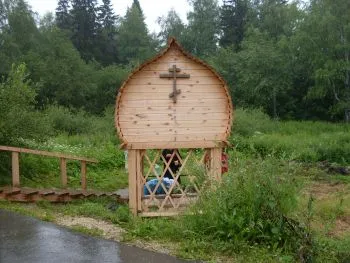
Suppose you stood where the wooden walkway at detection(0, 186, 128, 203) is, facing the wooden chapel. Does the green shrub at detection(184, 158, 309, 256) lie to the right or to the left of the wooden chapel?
right

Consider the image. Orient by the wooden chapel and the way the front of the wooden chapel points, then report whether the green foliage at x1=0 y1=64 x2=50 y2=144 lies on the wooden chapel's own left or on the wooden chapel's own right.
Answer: on the wooden chapel's own right

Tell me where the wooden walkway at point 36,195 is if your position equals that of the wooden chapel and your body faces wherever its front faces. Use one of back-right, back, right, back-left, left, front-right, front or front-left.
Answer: right

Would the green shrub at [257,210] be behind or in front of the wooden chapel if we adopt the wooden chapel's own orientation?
in front

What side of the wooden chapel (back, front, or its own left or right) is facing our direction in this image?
front

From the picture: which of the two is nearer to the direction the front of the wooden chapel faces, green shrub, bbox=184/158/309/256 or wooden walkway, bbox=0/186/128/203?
the green shrub

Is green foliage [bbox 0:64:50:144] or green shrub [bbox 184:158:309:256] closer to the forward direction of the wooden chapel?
the green shrub
